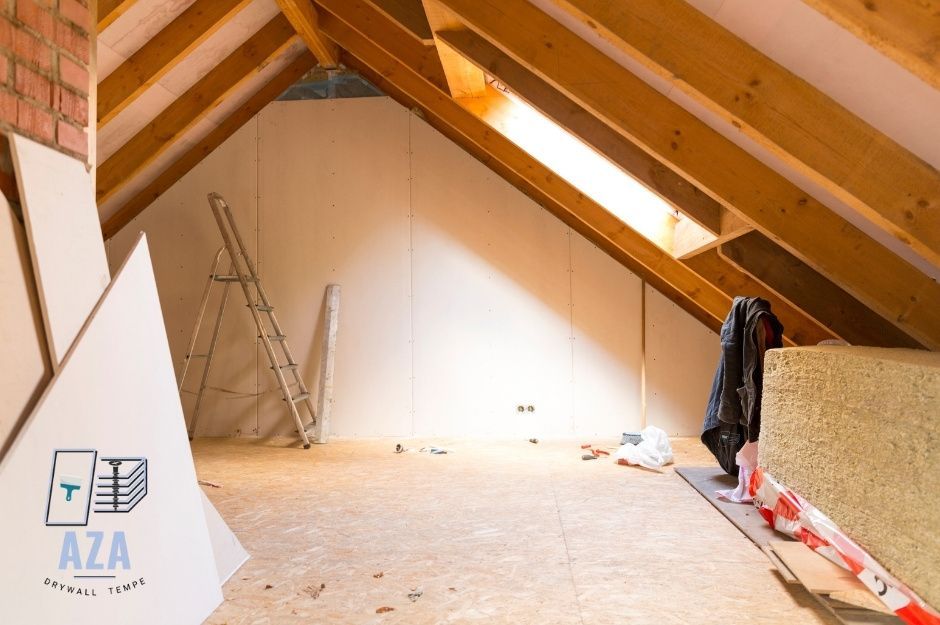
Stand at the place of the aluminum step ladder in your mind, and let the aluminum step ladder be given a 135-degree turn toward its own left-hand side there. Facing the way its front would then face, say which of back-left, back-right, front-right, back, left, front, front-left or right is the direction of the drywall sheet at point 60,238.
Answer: back-left

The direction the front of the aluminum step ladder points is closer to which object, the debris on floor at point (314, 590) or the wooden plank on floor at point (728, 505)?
the wooden plank on floor

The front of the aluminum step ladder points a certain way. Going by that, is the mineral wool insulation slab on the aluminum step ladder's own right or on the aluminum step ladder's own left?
on the aluminum step ladder's own right

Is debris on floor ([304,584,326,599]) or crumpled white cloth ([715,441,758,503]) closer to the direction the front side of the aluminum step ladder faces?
the crumpled white cloth

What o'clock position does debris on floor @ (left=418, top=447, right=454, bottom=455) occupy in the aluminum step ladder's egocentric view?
The debris on floor is roughly at 1 o'clock from the aluminum step ladder.

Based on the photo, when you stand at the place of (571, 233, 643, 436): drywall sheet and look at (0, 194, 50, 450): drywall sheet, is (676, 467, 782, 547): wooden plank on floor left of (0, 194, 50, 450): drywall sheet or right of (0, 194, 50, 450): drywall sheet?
left

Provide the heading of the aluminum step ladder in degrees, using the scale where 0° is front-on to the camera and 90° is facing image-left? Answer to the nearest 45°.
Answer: approximately 270°

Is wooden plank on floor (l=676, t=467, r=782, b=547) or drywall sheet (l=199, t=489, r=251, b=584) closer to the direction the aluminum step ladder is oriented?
the wooden plank on floor

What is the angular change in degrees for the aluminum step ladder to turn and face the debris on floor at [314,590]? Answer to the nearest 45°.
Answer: approximately 90° to its right

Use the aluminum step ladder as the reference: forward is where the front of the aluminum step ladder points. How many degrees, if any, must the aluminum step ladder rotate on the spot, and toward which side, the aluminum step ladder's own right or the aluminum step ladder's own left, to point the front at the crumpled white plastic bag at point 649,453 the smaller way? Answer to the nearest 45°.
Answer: approximately 45° to the aluminum step ladder's own right

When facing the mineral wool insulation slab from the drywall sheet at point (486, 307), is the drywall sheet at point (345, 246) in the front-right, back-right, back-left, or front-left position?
back-right

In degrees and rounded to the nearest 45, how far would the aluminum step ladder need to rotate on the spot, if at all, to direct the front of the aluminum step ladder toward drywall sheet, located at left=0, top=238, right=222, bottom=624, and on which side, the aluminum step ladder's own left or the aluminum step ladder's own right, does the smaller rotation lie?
approximately 90° to the aluminum step ladder's own right
